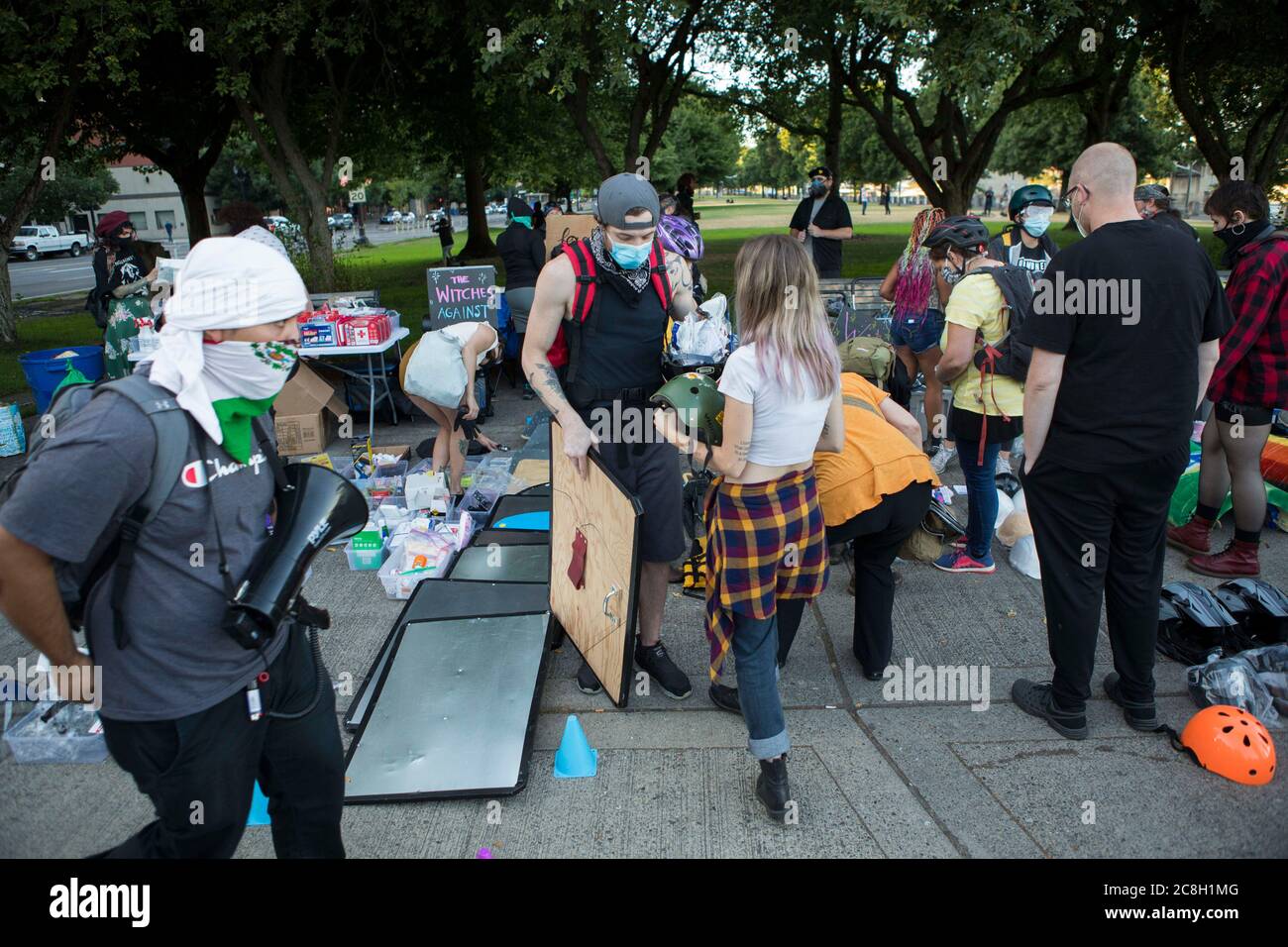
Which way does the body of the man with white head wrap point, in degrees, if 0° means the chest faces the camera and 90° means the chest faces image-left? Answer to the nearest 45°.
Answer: approximately 315°

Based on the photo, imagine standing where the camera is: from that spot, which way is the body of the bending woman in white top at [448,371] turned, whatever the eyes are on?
to the viewer's right

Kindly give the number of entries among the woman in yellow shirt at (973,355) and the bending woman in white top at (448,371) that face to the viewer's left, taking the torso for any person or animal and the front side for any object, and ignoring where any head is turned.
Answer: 1

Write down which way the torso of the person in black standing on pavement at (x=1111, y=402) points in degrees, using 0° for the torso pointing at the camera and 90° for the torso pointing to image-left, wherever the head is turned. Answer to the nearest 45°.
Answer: approximately 135°

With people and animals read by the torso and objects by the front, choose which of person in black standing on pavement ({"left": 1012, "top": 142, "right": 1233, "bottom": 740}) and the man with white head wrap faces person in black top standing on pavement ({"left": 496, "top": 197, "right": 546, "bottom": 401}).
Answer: person in black standing on pavement ({"left": 1012, "top": 142, "right": 1233, "bottom": 740})

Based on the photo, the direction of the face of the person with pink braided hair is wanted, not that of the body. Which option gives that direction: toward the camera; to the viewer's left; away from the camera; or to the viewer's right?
away from the camera
